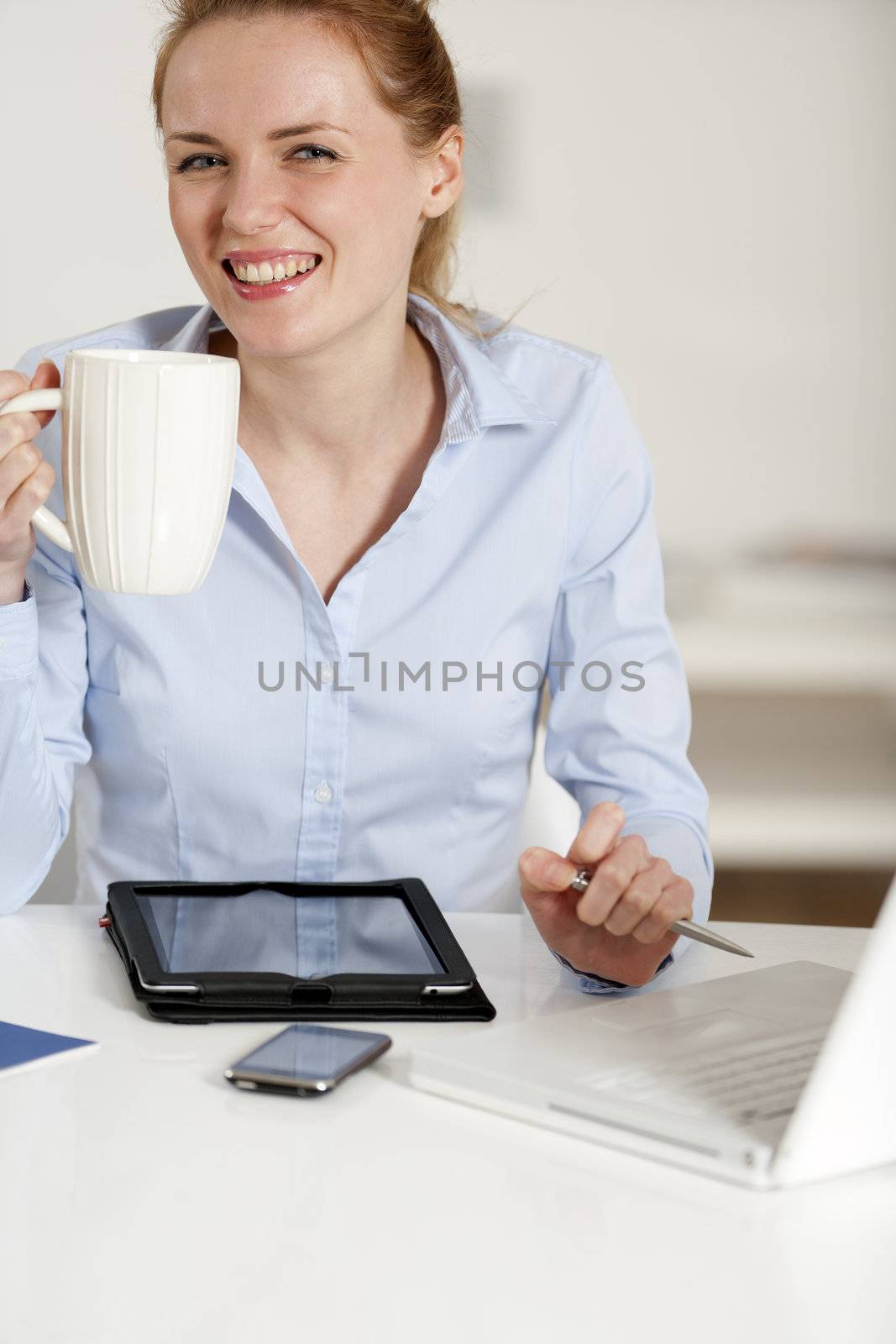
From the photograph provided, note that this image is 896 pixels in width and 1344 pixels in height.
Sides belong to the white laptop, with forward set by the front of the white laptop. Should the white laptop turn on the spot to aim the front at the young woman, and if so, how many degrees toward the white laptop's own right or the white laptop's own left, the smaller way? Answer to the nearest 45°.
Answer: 0° — it already faces them

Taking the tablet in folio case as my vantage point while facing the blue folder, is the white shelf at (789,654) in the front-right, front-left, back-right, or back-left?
back-right

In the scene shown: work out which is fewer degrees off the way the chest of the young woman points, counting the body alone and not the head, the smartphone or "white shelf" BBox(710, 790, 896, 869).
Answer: the smartphone

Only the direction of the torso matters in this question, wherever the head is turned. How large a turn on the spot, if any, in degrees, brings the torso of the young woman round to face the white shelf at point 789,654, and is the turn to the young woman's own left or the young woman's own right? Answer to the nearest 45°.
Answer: approximately 135° to the young woman's own left

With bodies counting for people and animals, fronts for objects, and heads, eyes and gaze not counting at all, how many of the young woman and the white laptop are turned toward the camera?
1

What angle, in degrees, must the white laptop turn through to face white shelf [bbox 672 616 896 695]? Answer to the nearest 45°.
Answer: approximately 45° to its right

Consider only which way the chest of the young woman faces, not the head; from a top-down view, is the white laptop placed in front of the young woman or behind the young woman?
in front

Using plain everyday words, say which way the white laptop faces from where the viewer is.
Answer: facing away from the viewer and to the left of the viewer

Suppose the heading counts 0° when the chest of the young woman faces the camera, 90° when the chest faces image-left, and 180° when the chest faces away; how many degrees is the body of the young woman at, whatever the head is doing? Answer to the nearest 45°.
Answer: approximately 0°

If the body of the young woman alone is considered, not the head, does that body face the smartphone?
yes

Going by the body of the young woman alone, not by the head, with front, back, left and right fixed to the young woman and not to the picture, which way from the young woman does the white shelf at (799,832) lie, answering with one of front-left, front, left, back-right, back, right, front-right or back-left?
back-left
